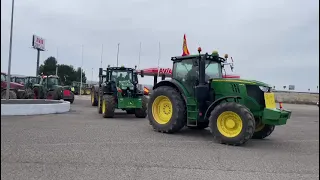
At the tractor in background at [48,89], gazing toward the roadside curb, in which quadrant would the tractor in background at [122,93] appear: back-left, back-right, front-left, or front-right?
front-left

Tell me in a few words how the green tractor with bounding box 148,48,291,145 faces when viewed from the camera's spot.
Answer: facing the viewer and to the right of the viewer

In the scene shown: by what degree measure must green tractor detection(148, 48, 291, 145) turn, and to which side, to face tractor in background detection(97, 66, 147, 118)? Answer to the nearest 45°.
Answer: approximately 180°

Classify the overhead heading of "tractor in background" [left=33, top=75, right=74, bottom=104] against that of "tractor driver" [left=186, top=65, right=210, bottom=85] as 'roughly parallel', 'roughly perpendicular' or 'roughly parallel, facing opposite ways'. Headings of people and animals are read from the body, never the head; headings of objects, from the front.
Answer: roughly parallel

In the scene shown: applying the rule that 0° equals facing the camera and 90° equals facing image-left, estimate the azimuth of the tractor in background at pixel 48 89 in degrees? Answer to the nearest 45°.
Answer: approximately 315°

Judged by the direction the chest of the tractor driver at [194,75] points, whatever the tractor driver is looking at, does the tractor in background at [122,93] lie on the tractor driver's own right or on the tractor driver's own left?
on the tractor driver's own left

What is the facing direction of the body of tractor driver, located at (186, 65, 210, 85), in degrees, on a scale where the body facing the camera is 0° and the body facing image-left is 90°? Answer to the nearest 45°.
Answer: approximately 270°

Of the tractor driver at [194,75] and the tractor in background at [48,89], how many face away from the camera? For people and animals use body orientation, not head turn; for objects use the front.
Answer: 0

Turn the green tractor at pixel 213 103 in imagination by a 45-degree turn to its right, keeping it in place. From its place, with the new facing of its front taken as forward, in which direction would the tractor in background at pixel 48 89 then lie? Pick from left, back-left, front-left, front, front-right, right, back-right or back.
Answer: back-right
